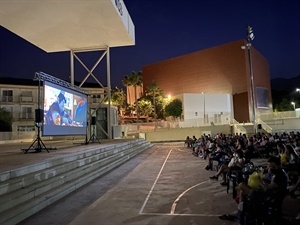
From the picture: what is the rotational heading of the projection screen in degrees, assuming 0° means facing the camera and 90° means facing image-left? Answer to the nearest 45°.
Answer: approximately 315°

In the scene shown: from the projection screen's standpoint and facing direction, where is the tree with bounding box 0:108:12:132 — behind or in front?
behind

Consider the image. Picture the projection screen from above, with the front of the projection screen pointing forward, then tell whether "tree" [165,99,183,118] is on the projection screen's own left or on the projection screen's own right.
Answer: on the projection screen's own left

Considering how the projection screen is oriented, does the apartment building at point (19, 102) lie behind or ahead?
behind
